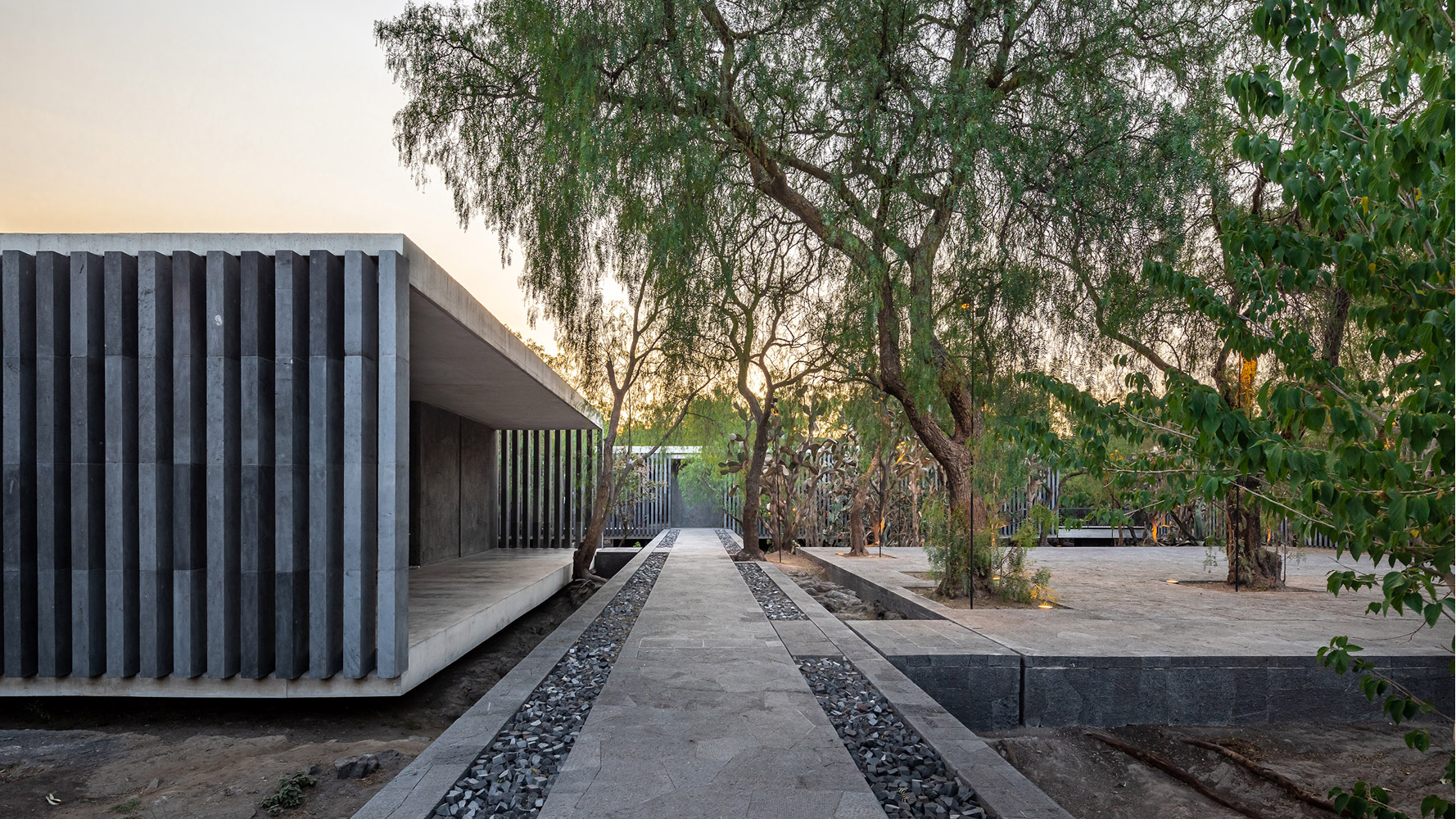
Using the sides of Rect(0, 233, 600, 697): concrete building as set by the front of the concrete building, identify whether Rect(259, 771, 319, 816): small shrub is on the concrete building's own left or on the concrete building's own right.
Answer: on the concrete building's own right

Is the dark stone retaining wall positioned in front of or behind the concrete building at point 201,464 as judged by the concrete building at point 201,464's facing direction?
in front
